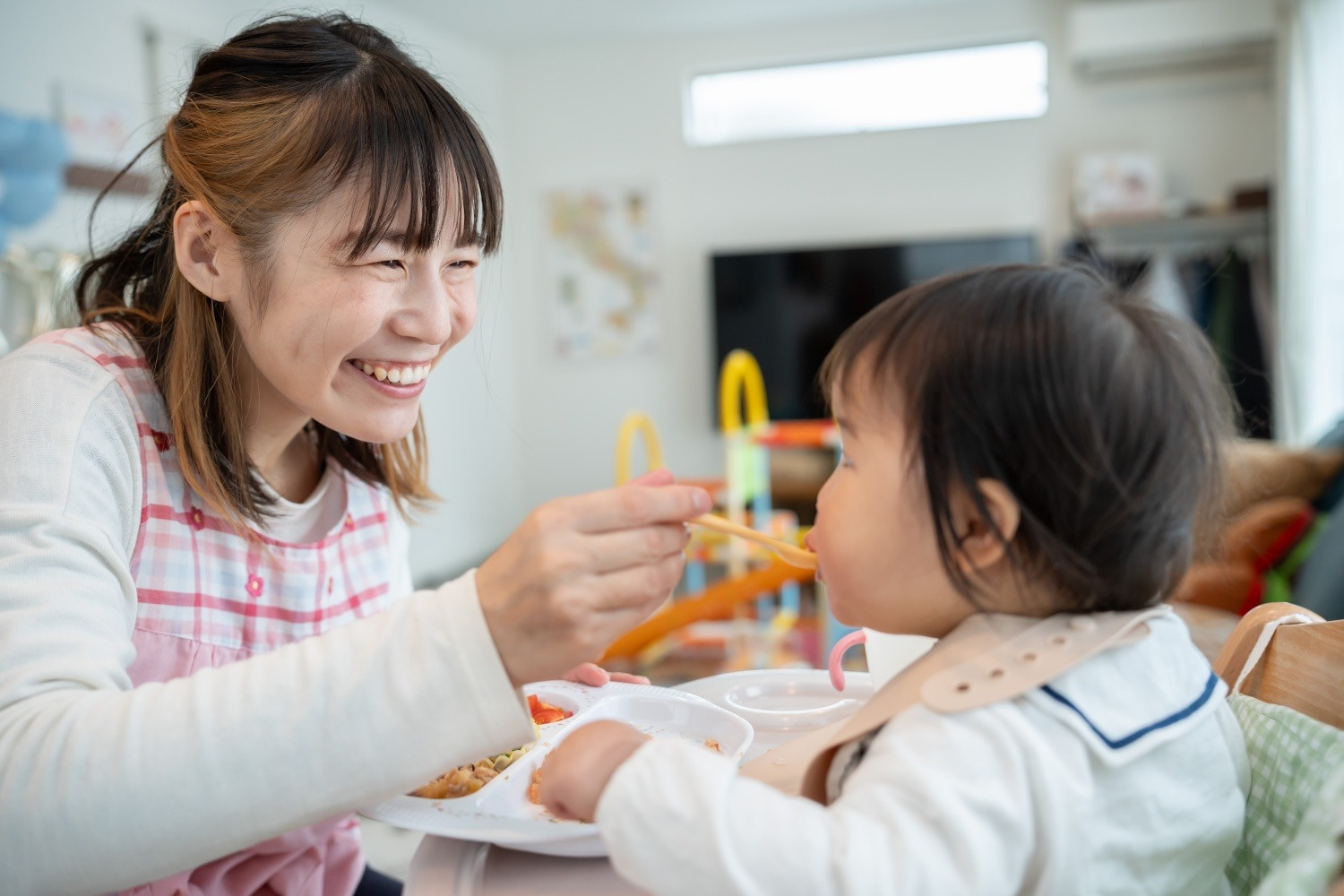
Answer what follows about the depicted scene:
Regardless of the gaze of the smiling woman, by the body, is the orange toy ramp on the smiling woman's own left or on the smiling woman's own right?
on the smiling woman's own left

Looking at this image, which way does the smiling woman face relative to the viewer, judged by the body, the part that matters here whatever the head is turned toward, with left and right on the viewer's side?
facing the viewer and to the right of the viewer

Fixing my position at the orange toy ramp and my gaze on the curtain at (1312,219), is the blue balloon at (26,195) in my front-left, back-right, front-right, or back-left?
back-left

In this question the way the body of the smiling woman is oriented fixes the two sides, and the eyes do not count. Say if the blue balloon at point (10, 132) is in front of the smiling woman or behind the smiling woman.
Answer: behind

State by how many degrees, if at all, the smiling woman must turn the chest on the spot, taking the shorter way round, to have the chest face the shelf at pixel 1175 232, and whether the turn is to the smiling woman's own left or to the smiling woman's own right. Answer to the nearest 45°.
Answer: approximately 90° to the smiling woman's own left

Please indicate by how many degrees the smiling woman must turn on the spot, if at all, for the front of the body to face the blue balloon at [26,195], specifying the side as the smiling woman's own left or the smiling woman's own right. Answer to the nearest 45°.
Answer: approximately 135° to the smiling woman's own left

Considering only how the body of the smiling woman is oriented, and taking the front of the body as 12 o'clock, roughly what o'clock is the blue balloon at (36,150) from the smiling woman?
The blue balloon is roughly at 7 o'clock from the smiling woman.

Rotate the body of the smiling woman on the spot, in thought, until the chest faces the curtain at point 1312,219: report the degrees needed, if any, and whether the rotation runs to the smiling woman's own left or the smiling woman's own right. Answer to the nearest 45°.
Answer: approximately 90° to the smiling woman's own left
